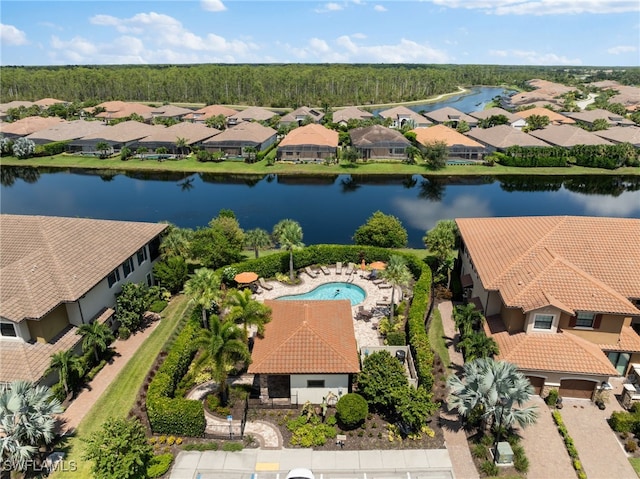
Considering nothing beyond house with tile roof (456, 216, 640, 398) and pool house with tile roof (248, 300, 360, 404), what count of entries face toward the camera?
2

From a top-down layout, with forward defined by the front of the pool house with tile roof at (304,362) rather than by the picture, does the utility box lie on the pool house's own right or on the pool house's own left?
on the pool house's own left

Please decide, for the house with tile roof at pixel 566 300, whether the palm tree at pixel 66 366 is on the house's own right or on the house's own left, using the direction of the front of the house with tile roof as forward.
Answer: on the house's own right

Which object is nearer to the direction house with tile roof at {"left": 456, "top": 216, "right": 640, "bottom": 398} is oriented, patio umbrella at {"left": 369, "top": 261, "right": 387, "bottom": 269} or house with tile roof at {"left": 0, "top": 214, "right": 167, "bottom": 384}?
the house with tile roof

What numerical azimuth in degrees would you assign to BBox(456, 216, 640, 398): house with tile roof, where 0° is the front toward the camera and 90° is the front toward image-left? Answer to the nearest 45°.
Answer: approximately 0°

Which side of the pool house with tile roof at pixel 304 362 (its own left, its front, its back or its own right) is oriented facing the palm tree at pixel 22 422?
right

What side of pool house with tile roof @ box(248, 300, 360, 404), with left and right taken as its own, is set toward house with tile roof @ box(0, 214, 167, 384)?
right

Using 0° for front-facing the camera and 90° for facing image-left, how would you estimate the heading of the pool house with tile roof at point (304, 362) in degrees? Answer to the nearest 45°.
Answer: approximately 0°

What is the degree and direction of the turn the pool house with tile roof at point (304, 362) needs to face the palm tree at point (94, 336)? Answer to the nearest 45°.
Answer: approximately 90° to its right

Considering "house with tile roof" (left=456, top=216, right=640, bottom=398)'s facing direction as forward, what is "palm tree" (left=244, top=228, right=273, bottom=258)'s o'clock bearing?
The palm tree is roughly at 3 o'clock from the house with tile roof.

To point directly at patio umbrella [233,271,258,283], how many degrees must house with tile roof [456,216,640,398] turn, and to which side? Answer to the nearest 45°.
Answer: approximately 90° to its right

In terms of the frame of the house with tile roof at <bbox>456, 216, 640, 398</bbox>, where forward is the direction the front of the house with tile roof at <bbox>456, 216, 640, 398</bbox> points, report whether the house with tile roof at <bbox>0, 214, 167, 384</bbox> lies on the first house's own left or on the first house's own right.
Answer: on the first house's own right
